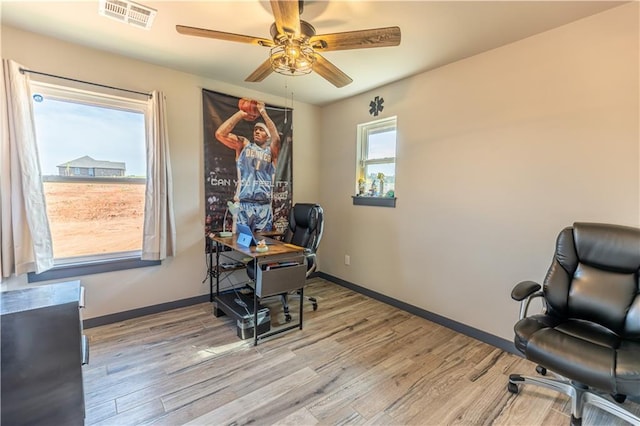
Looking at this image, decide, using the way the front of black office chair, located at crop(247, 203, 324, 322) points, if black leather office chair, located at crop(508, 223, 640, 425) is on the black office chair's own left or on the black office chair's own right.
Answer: on the black office chair's own left

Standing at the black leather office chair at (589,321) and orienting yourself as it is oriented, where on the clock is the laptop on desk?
The laptop on desk is roughly at 1 o'clock from the black leather office chair.

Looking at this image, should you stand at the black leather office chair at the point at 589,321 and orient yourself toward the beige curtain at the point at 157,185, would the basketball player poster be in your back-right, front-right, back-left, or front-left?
front-right

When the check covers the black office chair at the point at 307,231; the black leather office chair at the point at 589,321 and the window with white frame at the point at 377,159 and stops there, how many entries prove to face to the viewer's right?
0

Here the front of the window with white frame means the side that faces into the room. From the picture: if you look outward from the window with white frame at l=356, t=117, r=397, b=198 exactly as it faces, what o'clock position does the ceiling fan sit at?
The ceiling fan is roughly at 11 o'clock from the window with white frame.

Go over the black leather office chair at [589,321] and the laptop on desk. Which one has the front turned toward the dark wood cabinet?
the black leather office chair

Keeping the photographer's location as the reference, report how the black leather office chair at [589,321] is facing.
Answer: facing the viewer and to the left of the viewer

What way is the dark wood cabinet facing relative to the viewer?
to the viewer's right

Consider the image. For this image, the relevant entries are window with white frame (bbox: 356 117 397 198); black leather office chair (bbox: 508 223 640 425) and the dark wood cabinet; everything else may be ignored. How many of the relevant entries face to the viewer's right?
1

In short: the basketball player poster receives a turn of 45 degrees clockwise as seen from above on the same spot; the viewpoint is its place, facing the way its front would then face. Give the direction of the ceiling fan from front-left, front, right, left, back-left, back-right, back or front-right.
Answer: front

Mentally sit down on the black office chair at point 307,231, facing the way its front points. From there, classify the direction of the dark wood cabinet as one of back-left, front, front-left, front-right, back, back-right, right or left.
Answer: front

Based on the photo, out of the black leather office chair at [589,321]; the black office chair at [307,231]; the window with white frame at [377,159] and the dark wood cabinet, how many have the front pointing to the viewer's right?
1

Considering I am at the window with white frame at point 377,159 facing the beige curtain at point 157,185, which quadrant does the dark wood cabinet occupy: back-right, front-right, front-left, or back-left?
front-left
